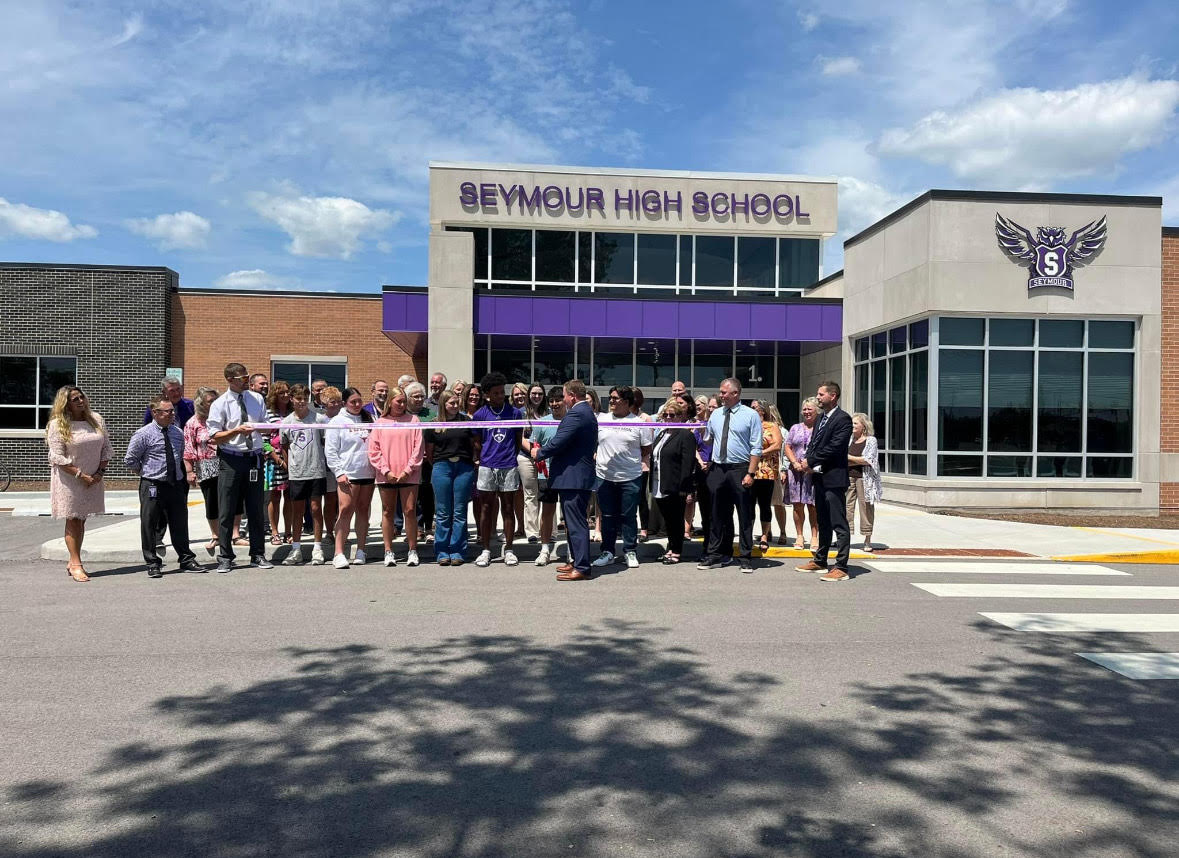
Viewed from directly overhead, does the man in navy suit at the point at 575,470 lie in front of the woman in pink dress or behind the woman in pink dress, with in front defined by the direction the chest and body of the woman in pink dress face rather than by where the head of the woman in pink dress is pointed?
in front

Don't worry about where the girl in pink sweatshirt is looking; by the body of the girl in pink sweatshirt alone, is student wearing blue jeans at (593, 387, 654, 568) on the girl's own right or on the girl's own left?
on the girl's own left

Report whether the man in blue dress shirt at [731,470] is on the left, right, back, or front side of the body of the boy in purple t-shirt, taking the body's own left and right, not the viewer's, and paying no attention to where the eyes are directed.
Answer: left

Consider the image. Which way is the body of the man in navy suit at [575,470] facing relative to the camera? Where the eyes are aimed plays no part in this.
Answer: to the viewer's left

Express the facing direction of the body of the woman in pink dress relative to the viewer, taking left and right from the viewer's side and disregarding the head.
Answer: facing the viewer and to the right of the viewer

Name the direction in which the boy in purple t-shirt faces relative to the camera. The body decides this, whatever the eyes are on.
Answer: toward the camera

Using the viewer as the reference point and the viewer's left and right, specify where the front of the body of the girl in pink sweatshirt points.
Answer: facing the viewer

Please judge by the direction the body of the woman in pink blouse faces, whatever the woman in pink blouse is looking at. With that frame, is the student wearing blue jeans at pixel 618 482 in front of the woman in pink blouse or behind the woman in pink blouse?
in front

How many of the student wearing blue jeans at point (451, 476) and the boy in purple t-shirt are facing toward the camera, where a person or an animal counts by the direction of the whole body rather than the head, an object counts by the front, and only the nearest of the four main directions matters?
2

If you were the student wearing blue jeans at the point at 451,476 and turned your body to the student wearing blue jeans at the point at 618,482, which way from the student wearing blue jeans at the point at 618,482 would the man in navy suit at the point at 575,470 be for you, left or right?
right

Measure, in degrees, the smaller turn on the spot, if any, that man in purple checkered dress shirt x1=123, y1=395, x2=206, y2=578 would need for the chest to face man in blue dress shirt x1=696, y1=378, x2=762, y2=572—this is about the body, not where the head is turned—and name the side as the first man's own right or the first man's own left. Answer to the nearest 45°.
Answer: approximately 45° to the first man's own left

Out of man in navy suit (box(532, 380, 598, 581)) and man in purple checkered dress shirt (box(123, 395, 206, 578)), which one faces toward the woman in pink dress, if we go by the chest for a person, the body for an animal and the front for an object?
the man in navy suit

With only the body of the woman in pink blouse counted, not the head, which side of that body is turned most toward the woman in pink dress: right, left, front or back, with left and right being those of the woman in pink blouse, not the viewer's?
right

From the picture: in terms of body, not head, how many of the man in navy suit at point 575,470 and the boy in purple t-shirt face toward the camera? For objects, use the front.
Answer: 1

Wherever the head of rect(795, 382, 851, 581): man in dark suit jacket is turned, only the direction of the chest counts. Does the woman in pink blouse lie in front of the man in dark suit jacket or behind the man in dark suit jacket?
in front

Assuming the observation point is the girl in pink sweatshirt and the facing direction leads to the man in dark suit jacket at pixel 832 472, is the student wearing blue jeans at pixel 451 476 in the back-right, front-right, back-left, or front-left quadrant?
front-left
